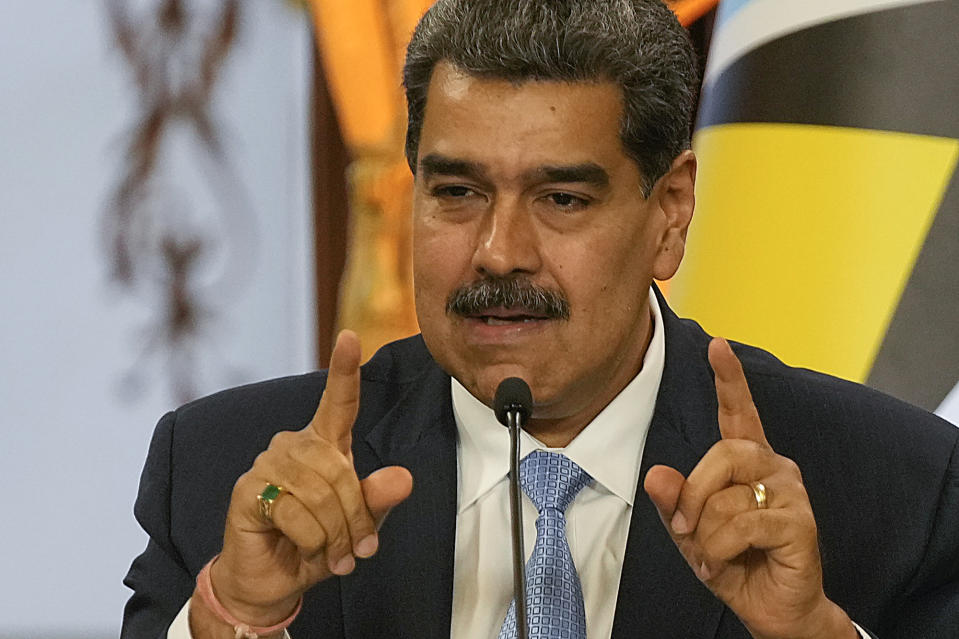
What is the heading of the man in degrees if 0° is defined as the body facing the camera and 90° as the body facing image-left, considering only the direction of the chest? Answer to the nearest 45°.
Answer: approximately 0°
